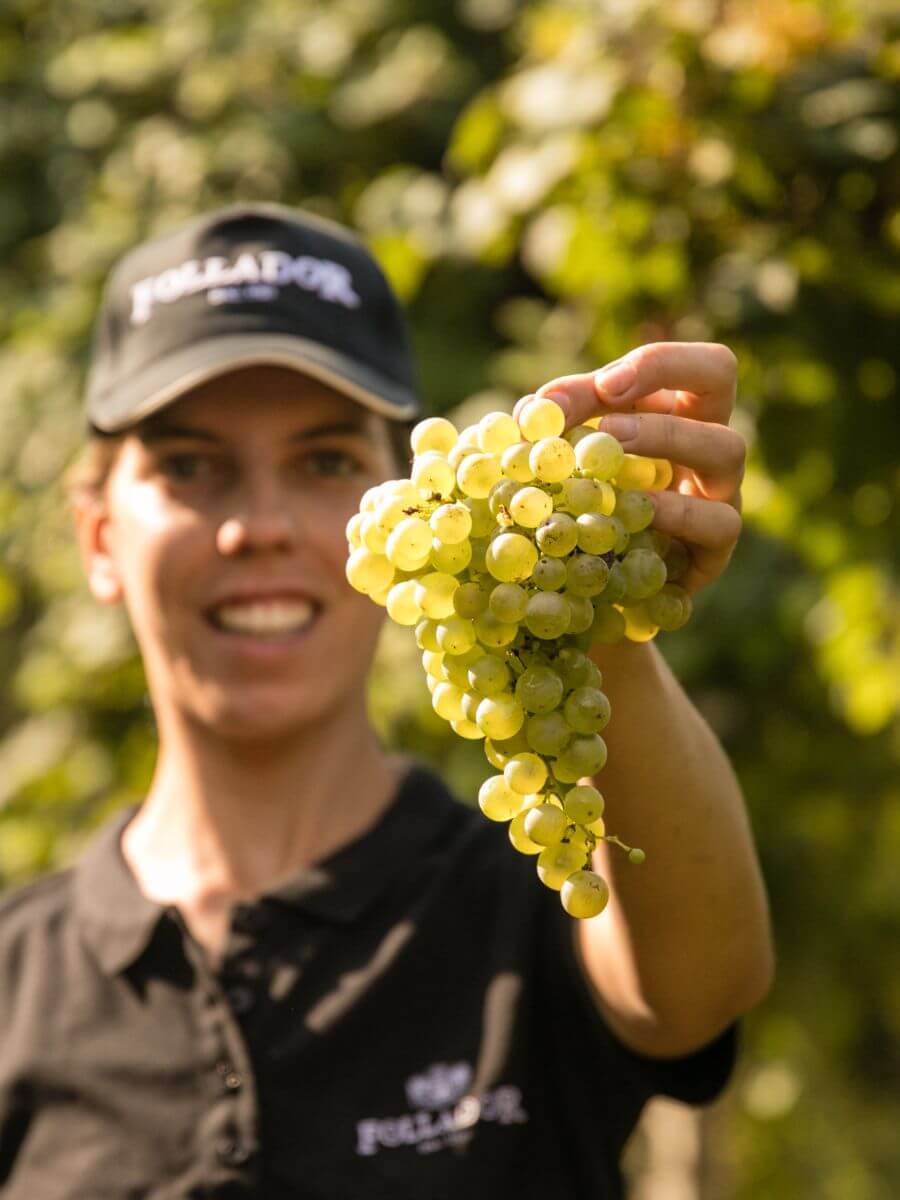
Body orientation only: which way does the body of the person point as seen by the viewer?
toward the camera

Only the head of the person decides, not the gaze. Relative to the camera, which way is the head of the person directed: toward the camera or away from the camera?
toward the camera
